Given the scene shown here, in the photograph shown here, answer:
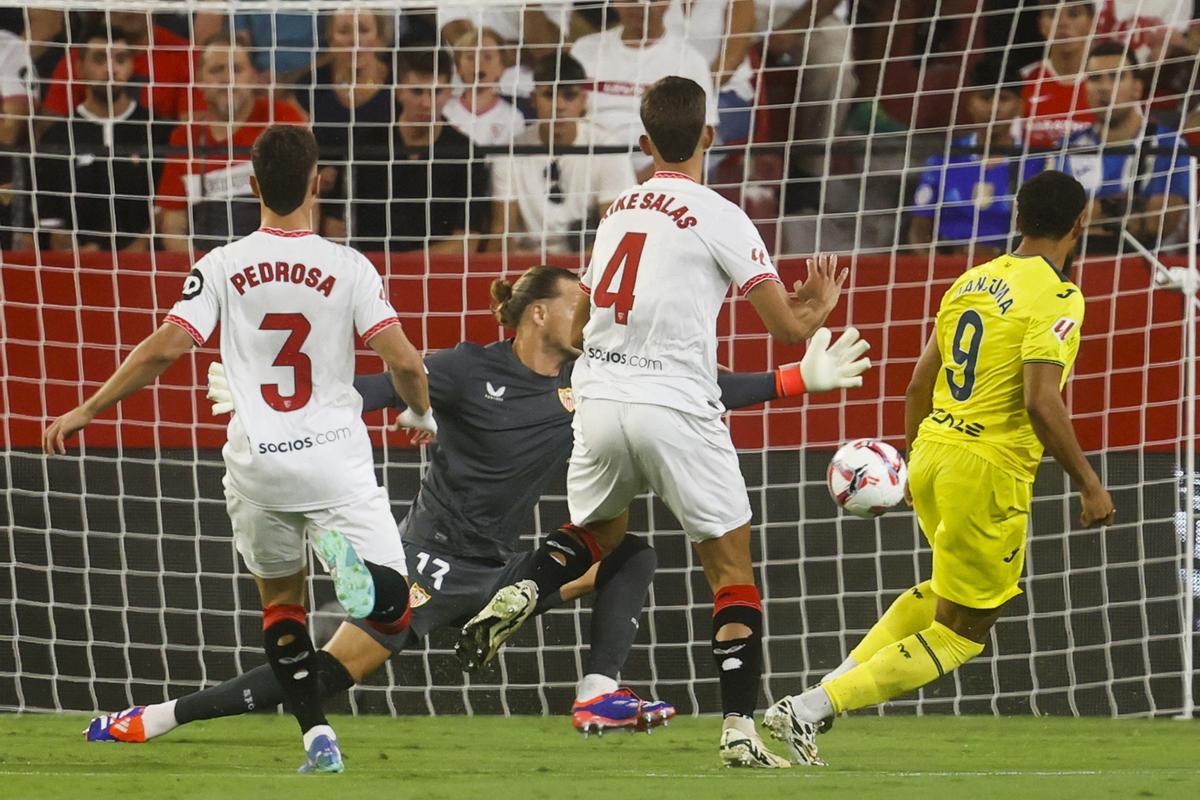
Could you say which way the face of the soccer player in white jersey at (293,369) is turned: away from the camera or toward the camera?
away from the camera

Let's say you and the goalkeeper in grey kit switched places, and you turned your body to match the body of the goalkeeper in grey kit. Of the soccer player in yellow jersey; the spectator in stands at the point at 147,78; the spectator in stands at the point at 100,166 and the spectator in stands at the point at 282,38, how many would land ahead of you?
1

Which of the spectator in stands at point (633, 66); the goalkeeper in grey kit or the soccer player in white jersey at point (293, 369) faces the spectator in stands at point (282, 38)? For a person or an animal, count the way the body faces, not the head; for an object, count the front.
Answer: the soccer player in white jersey

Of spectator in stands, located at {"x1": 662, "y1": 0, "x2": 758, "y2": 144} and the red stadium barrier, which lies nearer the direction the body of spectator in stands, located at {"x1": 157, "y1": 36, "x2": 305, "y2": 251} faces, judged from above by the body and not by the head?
the red stadium barrier

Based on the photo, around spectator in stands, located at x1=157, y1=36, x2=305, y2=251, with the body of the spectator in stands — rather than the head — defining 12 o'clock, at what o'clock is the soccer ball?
The soccer ball is roughly at 11 o'clock from the spectator in stands.

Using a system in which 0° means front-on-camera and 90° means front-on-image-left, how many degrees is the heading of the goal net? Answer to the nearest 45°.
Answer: approximately 0°

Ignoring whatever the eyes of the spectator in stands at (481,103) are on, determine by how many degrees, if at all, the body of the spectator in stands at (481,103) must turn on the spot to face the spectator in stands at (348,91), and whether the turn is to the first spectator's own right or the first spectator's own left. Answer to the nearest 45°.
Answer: approximately 90° to the first spectator's own right

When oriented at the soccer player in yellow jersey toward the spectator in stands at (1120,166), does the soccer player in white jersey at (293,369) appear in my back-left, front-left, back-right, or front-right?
back-left

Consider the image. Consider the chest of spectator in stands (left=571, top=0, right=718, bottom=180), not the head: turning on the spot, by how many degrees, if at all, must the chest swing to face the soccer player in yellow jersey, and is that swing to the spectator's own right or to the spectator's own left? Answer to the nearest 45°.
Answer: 0° — they already face them

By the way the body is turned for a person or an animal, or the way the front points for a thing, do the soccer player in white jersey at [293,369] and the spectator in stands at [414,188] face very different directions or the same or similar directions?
very different directions

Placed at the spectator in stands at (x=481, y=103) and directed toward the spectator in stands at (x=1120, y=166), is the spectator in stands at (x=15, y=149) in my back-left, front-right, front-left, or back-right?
back-right

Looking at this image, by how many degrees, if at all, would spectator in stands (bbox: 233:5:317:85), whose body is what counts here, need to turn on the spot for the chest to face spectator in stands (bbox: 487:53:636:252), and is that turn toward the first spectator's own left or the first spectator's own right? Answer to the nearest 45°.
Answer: approximately 45° to the first spectator's own left

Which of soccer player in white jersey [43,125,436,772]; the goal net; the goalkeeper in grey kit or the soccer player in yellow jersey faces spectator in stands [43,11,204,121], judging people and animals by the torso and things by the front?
the soccer player in white jersey

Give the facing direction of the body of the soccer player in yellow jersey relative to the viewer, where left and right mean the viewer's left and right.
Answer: facing away from the viewer and to the right of the viewer

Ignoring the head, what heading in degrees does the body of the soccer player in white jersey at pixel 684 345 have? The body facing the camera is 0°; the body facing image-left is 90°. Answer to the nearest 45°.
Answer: approximately 225°

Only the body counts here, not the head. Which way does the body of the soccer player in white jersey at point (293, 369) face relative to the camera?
away from the camera

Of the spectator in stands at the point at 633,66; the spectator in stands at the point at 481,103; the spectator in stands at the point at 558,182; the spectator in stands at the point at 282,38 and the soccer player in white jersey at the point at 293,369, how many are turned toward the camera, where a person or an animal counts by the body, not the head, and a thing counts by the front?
4

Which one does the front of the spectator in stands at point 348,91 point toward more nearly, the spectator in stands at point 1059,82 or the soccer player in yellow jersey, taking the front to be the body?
the soccer player in yellow jersey

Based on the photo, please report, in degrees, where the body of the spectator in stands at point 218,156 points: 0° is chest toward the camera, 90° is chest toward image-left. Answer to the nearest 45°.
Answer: approximately 0°
